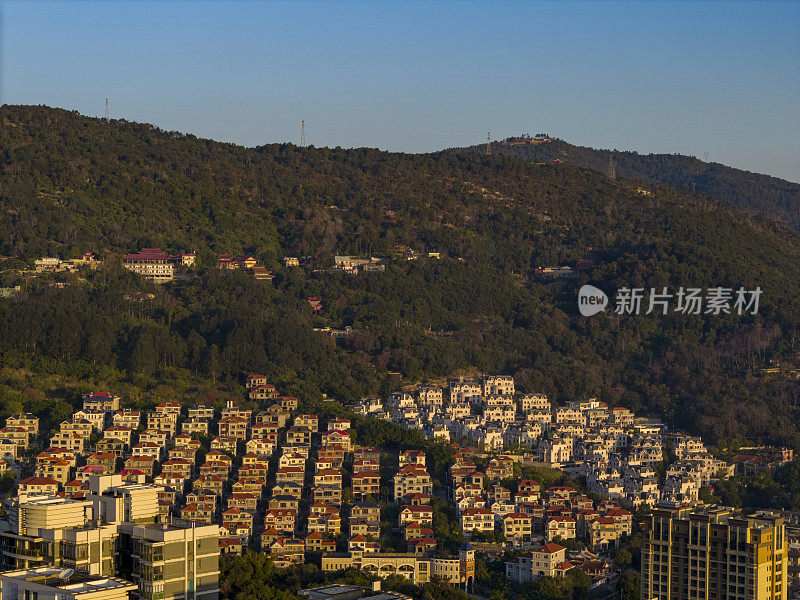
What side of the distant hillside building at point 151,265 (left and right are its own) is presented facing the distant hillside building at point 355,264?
left

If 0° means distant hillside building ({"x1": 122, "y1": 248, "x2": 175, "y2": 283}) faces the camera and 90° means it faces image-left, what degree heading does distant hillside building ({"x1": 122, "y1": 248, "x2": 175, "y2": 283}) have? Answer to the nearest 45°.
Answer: approximately 0°

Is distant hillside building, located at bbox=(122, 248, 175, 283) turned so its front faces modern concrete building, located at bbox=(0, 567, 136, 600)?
yes

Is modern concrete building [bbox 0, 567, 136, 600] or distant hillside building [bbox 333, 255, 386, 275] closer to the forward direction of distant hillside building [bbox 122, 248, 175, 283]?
the modern concrete building
